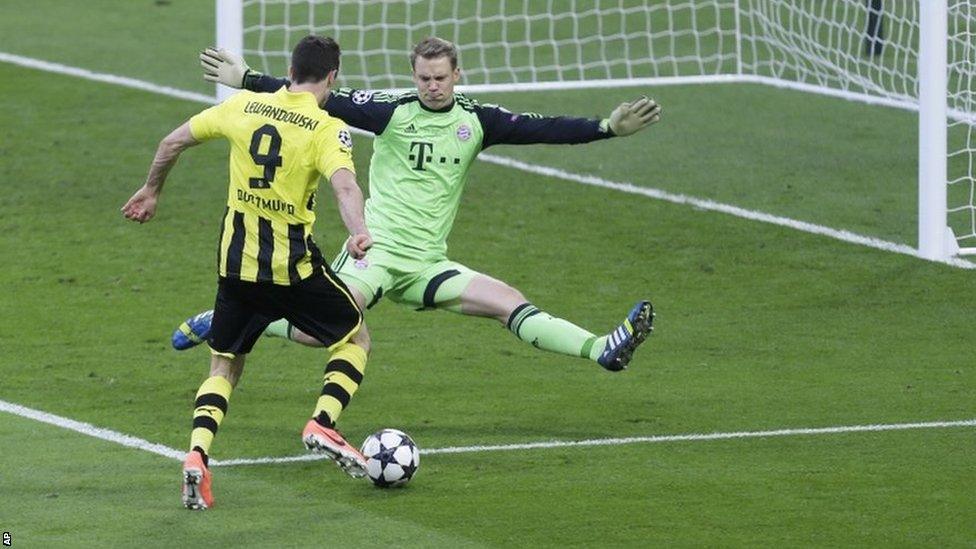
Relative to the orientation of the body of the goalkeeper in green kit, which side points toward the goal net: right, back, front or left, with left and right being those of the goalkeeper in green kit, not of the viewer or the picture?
back

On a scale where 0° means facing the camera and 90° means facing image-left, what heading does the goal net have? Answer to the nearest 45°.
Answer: approximately 45°

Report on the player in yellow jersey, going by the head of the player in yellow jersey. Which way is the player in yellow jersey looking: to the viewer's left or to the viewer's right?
to the viewer's right

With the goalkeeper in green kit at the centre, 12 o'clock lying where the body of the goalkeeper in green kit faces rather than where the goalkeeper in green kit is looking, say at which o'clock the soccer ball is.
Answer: The soccer ball is roughly at 12 o'clock from the goalkeeper in green kit.

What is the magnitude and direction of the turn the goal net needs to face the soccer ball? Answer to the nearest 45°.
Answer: approximately 45° to its left

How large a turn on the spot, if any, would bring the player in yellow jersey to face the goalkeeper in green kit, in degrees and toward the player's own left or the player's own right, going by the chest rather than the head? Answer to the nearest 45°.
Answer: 0° — they already face them

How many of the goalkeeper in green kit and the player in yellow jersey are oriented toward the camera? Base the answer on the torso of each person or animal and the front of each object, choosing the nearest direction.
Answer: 1

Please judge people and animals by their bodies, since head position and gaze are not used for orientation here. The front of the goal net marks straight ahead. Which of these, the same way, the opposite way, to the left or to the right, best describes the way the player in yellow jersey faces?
the opposite way

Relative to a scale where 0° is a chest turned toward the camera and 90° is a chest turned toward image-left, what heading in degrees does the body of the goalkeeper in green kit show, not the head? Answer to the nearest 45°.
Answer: approximately 0°

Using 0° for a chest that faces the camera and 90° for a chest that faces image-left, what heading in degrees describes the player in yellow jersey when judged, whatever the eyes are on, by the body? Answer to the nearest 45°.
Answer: approximately 225°

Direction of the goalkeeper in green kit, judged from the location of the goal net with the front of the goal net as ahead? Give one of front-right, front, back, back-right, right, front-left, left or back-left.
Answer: front-left
